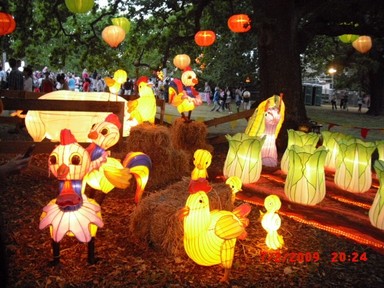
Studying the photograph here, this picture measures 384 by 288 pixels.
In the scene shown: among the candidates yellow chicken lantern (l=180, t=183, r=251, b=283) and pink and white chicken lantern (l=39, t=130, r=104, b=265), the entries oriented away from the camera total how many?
0

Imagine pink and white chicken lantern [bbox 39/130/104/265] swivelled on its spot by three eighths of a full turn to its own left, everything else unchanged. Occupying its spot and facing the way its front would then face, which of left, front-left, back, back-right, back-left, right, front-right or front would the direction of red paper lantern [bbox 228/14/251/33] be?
front

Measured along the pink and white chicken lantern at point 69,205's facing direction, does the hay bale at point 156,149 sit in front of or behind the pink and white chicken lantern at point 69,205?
behind

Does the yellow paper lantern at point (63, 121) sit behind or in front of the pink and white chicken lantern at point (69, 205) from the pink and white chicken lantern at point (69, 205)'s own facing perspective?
behind

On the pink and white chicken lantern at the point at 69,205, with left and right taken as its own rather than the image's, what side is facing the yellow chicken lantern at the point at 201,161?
left

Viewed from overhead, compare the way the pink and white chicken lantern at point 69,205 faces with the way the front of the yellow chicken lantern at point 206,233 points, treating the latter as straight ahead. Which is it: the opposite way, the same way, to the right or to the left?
to the left

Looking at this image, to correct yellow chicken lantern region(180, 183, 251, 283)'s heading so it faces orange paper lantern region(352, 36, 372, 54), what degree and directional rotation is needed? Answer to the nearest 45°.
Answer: approximately 180°

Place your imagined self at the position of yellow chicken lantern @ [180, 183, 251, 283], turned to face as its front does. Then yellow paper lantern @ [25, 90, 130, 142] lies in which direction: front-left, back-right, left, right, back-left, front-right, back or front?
right

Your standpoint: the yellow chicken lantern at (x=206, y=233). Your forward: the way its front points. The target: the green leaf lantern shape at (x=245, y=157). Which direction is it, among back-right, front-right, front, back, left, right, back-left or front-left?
back-right

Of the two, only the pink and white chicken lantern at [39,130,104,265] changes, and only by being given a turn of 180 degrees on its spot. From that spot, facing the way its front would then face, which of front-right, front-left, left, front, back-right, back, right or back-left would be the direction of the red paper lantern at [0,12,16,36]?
front

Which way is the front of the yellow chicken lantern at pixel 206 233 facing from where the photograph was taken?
facing the viewer and to the left of the viewer

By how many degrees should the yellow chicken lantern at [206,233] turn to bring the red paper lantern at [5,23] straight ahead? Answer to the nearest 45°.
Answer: approximately 90° to its right

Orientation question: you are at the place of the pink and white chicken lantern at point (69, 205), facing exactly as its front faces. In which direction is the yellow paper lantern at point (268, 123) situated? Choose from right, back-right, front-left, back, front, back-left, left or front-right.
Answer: back-left

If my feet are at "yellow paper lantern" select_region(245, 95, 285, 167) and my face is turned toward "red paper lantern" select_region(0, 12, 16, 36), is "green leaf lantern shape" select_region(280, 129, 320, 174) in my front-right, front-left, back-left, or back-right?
back-left

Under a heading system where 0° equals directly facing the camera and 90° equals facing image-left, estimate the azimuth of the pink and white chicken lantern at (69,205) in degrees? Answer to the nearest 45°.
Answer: approximately 0°

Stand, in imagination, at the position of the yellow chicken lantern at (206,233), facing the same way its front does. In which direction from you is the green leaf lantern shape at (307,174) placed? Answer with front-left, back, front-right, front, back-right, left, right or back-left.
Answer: back
